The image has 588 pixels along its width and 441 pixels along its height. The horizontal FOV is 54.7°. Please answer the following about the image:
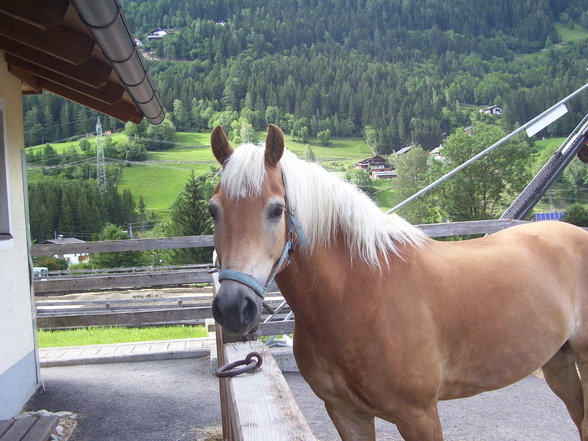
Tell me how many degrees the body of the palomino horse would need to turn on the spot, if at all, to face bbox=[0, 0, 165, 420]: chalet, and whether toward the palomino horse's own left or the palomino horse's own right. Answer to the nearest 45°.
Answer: approximately 90° to the palomino horse's own right

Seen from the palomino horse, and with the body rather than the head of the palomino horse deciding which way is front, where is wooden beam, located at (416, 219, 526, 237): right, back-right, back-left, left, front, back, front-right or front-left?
back-right

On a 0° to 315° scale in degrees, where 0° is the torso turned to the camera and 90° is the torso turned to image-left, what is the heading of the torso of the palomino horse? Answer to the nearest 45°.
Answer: approximately 45°

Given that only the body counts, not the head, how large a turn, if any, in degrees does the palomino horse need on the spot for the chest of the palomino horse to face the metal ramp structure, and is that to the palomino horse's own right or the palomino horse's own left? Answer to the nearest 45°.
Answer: approximately 135° to the palomino horse's own right

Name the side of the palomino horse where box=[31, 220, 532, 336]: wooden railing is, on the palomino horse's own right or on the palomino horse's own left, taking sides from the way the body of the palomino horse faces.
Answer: on the palomino horse's own right

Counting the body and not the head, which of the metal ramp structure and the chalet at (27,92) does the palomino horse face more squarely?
the chalet
